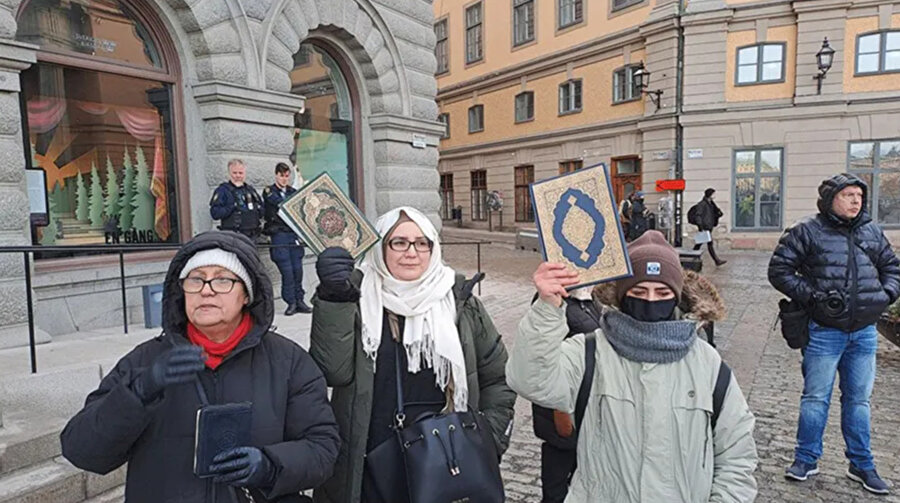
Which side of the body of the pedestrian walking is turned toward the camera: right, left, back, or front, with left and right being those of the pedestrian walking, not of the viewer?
right

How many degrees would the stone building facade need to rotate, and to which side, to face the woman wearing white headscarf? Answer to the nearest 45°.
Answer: approximately 45° to its right

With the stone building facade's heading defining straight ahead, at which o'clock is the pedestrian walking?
The pedestrian walking is roughly at 10 o'clock from the stone building facade.

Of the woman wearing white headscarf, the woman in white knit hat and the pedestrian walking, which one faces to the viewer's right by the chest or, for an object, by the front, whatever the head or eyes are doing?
the pedestrian walking

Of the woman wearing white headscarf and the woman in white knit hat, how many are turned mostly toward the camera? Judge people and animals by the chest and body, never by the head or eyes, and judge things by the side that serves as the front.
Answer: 2

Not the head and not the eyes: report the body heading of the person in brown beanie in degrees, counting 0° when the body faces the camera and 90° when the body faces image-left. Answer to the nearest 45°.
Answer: approximately 0°

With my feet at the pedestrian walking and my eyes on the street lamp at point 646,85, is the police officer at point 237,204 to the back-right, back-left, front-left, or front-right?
back-left

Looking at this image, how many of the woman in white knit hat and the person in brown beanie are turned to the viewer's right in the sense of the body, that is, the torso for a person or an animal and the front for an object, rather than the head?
0

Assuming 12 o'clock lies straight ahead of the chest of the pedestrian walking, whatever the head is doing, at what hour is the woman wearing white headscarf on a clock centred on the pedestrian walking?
The woman wearing white headscarf is roughly at 3 o'clock from the pedestrian walking.

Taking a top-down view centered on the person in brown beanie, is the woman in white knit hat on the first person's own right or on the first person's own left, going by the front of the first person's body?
on the first person's own right
